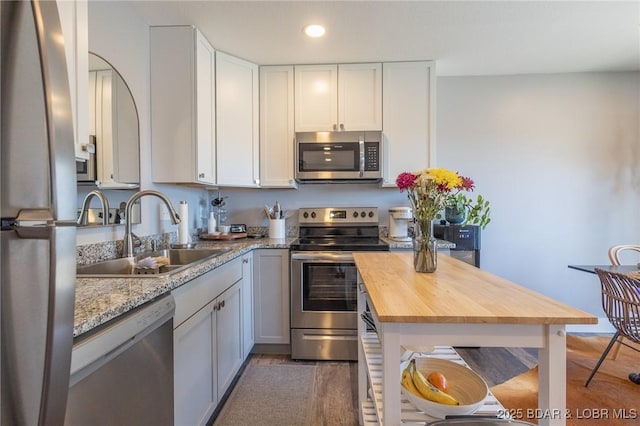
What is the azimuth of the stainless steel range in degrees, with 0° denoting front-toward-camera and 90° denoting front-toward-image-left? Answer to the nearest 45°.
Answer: approximately 0°

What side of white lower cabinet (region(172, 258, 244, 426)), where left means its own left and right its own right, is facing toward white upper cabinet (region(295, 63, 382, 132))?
left

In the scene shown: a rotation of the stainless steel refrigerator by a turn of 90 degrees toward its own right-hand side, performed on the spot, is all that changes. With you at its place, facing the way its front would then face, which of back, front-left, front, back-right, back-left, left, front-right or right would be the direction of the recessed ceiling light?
back

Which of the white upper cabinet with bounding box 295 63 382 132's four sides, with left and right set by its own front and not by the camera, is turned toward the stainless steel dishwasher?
front

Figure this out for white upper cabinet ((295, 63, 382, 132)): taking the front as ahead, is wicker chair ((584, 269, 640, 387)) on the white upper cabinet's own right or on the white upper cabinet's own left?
on the white upper cabinet's own left

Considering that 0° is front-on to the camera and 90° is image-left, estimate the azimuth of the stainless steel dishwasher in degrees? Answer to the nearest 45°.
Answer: approximately 315°

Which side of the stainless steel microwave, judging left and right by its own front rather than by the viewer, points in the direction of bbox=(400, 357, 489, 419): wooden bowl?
front

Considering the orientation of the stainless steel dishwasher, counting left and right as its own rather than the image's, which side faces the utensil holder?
left

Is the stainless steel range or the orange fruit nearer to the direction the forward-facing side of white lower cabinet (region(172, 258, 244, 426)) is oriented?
the orange fruit

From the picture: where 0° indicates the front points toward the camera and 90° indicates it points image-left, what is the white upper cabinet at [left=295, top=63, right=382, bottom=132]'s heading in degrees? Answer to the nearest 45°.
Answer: approximately 0°

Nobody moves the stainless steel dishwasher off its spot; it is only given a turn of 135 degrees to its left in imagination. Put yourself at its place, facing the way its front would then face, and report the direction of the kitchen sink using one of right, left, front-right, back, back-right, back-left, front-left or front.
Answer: front

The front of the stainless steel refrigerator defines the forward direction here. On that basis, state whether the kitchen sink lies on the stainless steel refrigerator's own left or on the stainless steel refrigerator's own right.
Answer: on the stainless steel refrigerator's own left
